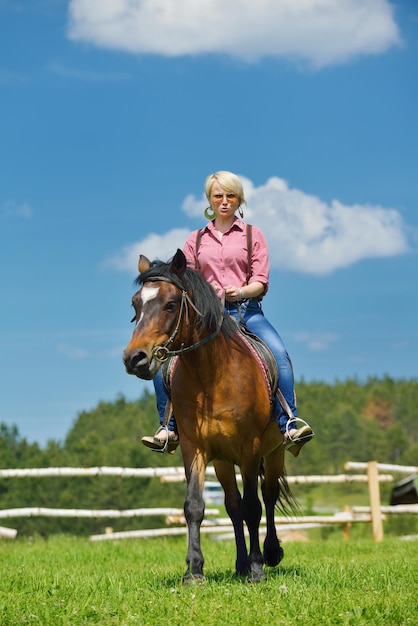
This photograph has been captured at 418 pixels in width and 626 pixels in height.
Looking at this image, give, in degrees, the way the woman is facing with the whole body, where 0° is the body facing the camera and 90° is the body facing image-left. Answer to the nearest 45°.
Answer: approximately 0°

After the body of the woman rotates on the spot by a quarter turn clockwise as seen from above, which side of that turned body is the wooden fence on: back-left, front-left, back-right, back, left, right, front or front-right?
right
